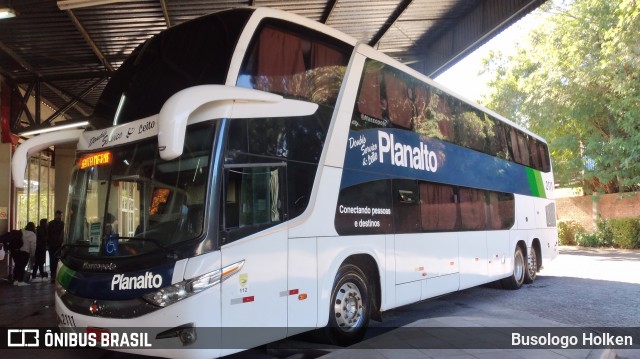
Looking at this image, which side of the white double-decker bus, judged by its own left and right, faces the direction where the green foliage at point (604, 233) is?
back

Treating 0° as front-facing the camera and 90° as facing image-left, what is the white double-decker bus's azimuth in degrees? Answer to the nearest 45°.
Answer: approximately 45°

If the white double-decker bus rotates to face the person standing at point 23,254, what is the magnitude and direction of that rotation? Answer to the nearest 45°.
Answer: approximately 90° to its right

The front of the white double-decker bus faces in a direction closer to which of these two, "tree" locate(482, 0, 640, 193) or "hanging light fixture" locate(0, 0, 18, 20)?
the hanging light fixture

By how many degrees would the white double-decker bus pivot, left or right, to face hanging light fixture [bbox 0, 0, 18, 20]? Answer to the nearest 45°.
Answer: approximately 90° to its right

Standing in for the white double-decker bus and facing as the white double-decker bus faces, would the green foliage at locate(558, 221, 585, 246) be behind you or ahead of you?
behind

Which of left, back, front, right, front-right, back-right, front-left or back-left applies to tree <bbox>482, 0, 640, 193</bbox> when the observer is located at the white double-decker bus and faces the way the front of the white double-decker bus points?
back

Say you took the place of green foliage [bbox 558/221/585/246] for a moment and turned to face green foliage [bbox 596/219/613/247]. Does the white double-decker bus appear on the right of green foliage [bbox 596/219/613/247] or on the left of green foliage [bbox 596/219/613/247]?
right

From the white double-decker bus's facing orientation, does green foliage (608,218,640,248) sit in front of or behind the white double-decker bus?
behind

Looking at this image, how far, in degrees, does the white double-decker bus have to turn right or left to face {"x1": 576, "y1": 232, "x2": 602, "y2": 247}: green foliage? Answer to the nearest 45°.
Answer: approximately 180°
